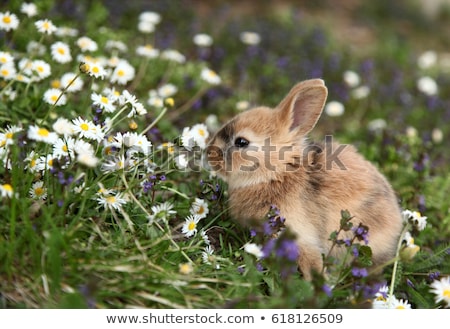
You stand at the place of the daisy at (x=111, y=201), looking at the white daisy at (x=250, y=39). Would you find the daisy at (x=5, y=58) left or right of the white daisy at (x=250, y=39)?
left

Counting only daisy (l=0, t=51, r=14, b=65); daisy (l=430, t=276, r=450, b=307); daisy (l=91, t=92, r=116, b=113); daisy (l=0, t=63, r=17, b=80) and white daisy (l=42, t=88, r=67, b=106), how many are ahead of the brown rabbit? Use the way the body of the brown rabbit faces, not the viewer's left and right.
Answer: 4

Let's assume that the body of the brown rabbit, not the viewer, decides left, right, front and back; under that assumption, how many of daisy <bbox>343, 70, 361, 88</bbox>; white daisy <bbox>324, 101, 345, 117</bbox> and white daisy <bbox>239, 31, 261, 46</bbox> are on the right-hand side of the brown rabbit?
3

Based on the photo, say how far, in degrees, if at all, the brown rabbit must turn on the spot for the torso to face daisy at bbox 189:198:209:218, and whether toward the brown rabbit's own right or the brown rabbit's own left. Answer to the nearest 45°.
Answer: approximately 45° to the brown rabbit's own left

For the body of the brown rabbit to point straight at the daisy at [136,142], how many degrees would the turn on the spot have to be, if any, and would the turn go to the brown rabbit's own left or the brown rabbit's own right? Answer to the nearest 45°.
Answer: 0° — it already faces it

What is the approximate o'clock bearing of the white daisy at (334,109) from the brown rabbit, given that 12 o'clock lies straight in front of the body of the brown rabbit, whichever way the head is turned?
The white daisy is roughly at 3 o'clock from the brown rabbit.

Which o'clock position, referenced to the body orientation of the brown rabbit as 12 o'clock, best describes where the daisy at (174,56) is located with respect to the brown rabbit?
The daisy is roughly at 2 o'clock from the brown rabbit.

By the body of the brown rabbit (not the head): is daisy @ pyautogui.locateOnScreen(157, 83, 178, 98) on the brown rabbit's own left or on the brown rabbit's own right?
on the brown rabbit's own right

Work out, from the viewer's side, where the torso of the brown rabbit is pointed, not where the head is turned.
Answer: to the viewer's left
